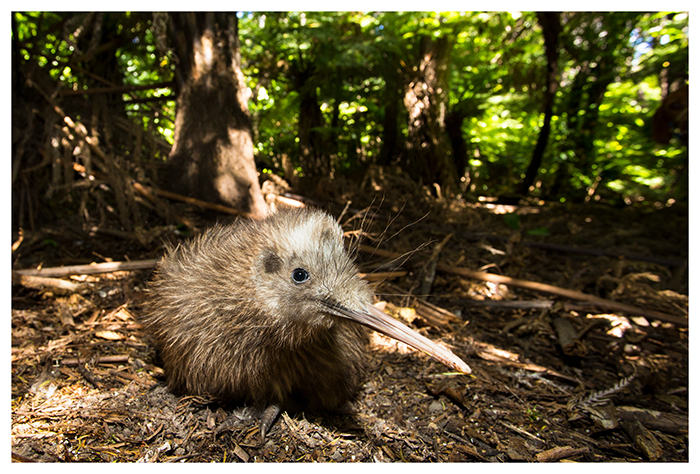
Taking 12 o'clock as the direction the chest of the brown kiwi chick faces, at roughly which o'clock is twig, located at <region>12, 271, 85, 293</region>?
The twig is roughly at 6 o'clock from the brown kiwi chick.

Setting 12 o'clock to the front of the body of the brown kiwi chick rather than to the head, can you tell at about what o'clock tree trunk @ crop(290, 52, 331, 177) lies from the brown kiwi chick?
The tree trunk is roughly at 8 o'clock from the brown kiwi chick.

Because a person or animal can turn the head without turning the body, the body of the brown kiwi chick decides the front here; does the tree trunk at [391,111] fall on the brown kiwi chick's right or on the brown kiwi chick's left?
on the brown kiwi chick's left

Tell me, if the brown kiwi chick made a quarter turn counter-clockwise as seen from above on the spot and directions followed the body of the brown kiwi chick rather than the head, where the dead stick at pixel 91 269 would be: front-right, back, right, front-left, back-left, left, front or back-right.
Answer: left

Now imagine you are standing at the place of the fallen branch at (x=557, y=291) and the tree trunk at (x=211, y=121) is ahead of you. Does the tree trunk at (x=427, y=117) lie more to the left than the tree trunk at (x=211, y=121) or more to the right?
right

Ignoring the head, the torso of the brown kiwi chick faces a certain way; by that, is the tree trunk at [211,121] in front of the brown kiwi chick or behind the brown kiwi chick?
behind

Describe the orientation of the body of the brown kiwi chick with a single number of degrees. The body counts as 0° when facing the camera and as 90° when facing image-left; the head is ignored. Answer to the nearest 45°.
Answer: approximately 315°

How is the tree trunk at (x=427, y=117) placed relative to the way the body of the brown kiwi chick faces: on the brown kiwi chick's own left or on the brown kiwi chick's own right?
on the brown kiwi chick's own left

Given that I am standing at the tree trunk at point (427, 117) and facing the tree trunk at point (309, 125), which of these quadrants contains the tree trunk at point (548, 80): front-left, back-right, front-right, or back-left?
back-right
